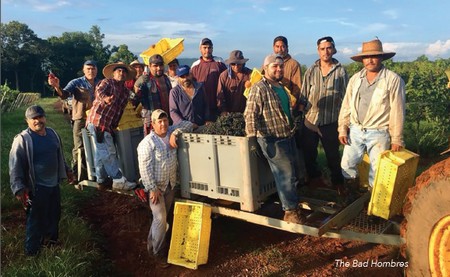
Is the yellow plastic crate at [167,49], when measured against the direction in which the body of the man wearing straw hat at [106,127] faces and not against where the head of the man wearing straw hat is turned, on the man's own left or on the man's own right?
on the man's own left

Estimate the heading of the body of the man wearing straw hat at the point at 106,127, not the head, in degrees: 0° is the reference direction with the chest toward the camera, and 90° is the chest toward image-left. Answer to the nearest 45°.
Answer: approximately 315°

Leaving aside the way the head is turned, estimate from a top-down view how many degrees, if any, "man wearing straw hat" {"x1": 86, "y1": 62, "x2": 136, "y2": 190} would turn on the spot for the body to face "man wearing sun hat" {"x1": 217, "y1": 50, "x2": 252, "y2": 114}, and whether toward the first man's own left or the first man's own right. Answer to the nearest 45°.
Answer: approximately 45° to the first man's own left

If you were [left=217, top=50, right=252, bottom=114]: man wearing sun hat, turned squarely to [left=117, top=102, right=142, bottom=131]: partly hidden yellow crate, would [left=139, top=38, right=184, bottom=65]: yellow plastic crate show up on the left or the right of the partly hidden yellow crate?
right

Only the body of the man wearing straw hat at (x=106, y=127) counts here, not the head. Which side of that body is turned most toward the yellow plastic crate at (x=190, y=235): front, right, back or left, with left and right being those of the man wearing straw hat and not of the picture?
front
